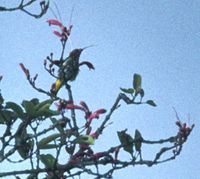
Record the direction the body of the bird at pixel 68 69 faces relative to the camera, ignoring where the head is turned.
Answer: to the viewer's right
